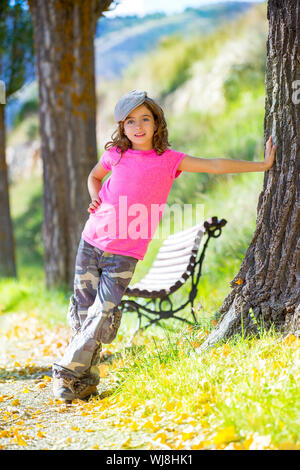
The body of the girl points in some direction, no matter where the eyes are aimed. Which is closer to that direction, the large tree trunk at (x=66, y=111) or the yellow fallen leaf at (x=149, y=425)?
the yellow fallen leaf

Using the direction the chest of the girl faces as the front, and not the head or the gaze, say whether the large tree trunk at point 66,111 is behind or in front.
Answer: behind

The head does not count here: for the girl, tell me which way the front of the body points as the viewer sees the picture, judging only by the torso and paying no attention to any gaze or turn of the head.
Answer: toward the camera

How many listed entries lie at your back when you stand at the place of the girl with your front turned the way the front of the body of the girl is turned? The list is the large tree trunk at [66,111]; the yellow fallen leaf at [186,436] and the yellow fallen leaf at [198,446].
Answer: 1

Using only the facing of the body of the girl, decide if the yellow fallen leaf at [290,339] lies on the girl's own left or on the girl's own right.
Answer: on the girl's own left

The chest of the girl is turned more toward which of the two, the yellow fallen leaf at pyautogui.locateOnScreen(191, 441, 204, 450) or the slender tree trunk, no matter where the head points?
the yellow fallen leaf

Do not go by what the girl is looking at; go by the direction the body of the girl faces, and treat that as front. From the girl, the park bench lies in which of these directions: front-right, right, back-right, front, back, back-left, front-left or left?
back

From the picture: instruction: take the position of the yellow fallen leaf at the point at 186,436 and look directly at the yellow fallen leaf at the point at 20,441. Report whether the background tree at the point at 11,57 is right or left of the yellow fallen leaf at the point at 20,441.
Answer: right

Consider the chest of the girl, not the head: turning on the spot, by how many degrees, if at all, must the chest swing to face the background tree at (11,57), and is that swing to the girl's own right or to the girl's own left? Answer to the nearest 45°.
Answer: approximately 180°

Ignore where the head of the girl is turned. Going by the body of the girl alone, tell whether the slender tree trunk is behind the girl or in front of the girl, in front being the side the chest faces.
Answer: behind
